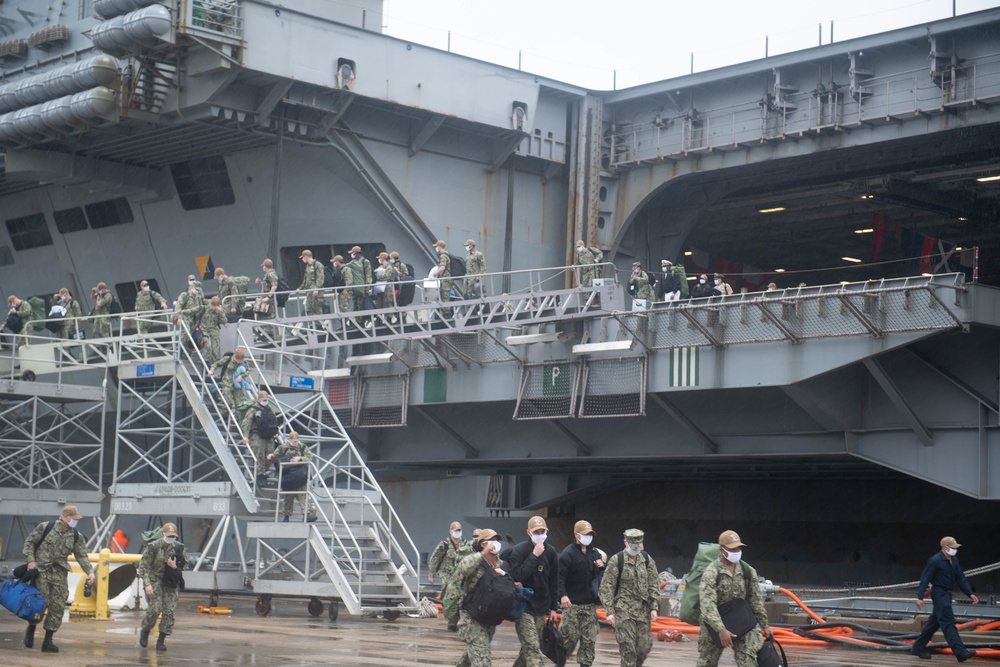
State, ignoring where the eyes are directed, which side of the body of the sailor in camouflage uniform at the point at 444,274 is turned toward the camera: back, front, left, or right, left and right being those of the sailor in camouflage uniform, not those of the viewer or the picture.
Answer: left

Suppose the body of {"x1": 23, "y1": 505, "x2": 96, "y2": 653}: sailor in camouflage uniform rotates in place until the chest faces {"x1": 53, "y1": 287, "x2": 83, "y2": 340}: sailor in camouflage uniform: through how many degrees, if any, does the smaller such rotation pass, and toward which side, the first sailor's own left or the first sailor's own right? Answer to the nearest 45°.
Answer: approximately 135° to the first sailor's own left

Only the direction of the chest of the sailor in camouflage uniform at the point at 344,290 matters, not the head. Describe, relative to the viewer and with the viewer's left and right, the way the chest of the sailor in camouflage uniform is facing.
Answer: facing to the left of the viewer

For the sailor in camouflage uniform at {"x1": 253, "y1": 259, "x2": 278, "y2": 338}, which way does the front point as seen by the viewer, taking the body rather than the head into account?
to the viewer's left

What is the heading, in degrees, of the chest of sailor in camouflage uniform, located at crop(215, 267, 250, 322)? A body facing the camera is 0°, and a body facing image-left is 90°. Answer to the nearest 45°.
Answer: approximately 90°

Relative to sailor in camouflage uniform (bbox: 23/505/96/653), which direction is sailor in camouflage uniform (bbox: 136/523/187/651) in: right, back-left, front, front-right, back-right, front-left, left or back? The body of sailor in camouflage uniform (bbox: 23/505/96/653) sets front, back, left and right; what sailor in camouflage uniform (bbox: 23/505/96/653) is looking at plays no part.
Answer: front-left

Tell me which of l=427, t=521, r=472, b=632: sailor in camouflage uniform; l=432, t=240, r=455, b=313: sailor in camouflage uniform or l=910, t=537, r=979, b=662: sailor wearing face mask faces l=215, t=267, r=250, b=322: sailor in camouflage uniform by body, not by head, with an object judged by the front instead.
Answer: l=432, t=240, r=455, b=313: sailor in camouflage uniform

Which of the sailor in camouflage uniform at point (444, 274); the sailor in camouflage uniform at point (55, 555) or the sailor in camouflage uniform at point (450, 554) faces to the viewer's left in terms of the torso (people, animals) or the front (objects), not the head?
the sailor in camouflage uniform at point (444, 274)

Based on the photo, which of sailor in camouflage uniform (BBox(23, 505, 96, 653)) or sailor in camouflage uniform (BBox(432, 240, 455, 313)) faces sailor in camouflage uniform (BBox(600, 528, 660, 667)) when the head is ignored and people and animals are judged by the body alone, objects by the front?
sailor in camouflage uniform (BBox(23, 505, 96, 653))

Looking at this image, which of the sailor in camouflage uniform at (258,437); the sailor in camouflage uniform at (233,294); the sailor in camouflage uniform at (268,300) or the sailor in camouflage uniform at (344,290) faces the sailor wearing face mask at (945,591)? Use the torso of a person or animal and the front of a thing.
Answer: the sailor in camouflage uniform at (258,437)

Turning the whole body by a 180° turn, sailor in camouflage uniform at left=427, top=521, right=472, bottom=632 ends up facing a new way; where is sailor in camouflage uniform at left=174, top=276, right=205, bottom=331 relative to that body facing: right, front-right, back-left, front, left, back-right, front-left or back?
front

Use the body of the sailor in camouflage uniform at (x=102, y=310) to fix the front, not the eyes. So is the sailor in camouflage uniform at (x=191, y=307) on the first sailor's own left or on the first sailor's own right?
on the first sailor's own left

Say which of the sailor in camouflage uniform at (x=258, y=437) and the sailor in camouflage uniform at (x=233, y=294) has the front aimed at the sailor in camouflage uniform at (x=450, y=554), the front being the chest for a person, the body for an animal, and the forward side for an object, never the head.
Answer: the sailor in camouflage uniform at (x=258, y=437)

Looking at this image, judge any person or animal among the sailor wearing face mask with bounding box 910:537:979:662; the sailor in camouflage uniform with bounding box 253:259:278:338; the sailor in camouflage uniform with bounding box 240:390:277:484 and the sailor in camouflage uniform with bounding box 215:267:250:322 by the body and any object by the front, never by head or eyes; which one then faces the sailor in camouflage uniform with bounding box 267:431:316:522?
the sailor in camouflage uniform with bounding box 240:390:277:484

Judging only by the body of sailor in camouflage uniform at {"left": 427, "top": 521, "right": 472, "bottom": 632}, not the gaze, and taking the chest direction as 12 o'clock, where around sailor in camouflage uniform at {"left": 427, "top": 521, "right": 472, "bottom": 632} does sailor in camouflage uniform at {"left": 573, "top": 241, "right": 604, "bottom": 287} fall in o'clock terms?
sailor in camouflage uniform at {"left": 573, "top": 241, "right": 604, "bottom": 287} is roughly at 8 o'clock from sailor in camouflage uniform at {"left": 427, "top": 521, "right": 472, "bottom": 632}.

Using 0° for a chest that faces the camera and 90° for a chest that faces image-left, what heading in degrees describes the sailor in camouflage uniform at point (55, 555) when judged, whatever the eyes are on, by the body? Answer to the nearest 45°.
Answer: approximately 315°
